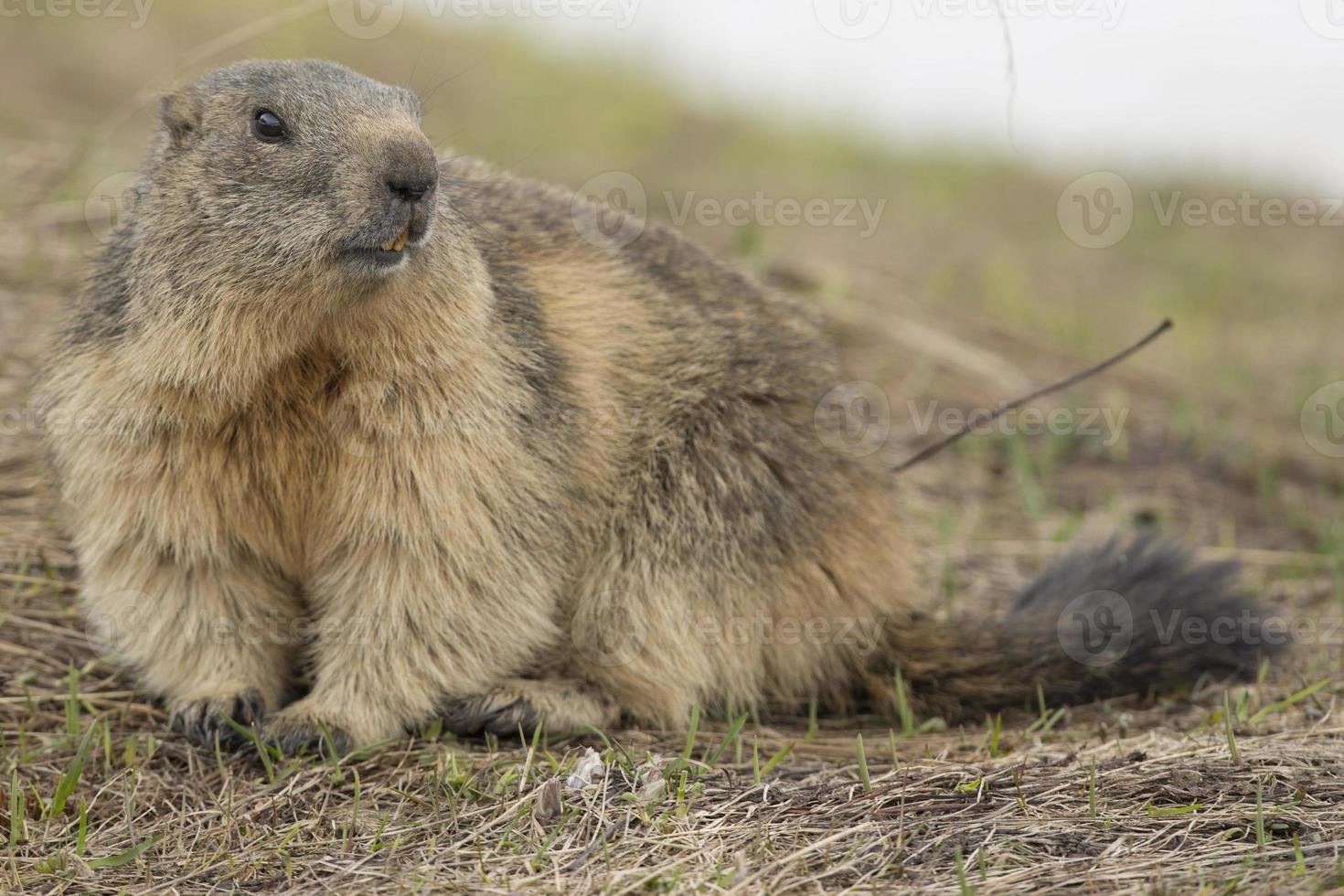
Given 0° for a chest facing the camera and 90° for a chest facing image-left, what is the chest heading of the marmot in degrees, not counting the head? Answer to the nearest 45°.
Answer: approximately 45°
